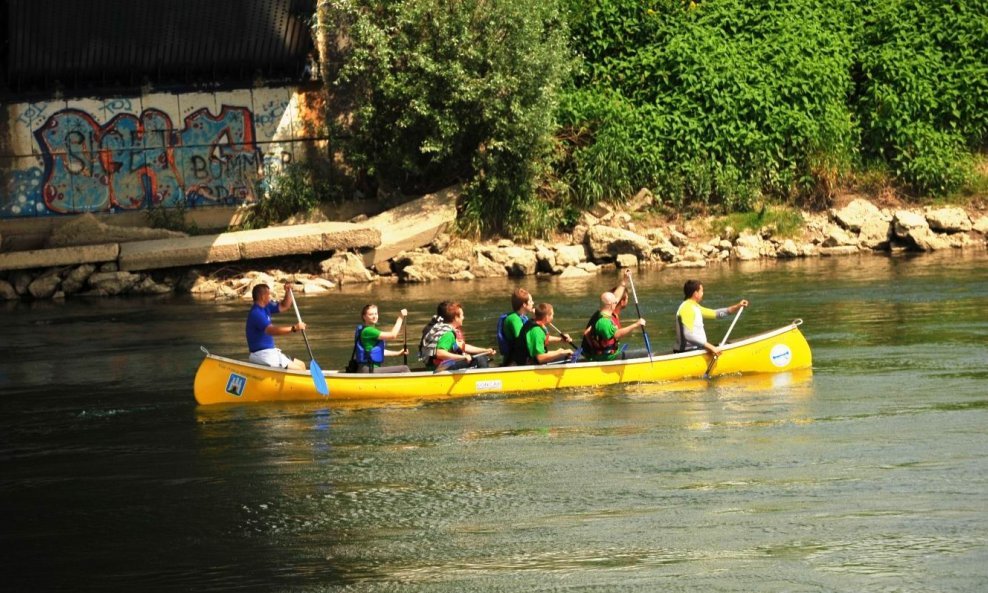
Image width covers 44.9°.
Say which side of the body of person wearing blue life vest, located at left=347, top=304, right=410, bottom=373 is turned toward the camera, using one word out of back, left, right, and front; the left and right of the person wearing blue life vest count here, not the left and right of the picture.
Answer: right

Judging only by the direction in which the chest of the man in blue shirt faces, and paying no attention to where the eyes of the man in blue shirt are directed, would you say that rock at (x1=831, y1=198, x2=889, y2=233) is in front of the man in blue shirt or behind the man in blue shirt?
in front

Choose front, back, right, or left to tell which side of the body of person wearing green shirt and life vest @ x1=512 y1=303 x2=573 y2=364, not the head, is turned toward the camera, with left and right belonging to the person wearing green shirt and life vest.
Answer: right

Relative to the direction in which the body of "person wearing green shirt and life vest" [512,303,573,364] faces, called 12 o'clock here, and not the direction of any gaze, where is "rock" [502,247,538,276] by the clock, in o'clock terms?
The rock is roughly at 9 o'clock from the person wearing green shirt and life vest.

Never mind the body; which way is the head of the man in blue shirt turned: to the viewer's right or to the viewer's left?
to the viewer's right

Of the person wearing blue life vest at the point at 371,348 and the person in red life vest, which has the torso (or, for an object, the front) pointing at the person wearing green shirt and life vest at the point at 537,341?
the person wearing blue life vest at the point at 371,348

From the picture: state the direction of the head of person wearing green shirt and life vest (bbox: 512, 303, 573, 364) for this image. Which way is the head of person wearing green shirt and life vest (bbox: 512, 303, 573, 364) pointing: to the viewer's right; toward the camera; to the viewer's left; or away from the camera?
to the viewer's right

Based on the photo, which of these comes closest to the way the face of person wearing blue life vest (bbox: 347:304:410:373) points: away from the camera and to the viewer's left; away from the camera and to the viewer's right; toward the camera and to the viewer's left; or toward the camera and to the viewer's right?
toward the camera and to the viewer's right

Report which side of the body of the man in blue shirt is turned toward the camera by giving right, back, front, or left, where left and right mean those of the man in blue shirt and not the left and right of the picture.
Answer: right

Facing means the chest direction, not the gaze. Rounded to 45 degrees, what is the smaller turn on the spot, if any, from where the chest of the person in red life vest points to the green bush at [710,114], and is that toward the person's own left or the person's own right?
approximately 90° to the person's own left

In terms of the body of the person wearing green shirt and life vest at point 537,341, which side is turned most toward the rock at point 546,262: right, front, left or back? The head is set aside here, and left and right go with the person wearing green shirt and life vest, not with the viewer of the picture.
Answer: left

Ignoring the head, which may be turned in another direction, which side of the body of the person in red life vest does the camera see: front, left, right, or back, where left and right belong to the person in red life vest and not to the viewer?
right

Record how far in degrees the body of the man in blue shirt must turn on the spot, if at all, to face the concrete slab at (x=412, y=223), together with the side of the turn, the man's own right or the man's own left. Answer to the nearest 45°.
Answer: approximately 90° to the man's own left
